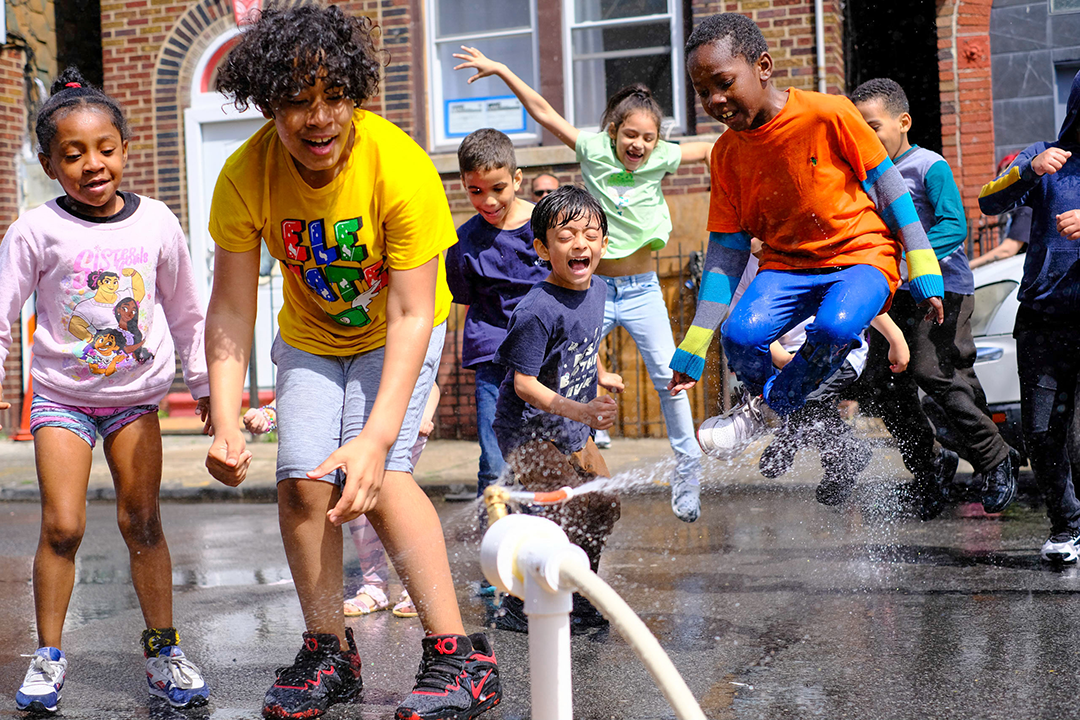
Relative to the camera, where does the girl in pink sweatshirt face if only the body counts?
toward the camera

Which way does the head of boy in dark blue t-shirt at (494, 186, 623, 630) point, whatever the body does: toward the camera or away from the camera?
toward the camera

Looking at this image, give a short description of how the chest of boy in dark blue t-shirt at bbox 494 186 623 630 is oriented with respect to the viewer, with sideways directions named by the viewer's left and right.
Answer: facing the viewer and to the right of the viewer

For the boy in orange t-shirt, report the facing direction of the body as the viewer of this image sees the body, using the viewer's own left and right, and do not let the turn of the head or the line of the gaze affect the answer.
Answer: facing the viewer and to the left of the viewer

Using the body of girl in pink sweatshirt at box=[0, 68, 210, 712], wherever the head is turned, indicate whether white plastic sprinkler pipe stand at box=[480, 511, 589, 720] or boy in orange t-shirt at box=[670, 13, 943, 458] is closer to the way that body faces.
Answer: the white plastic sprinkler pipe stand

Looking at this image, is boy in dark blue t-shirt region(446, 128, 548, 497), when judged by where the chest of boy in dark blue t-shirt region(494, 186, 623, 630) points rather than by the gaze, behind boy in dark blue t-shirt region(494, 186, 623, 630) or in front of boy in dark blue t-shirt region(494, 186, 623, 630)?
behind

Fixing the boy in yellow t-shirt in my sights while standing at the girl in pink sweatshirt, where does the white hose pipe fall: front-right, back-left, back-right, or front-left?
front-right

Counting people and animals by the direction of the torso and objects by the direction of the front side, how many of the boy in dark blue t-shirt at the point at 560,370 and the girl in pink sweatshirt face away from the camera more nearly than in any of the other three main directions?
0

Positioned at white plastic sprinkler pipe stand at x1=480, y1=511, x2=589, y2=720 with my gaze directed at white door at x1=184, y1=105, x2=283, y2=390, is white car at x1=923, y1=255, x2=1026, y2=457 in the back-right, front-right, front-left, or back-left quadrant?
front-right

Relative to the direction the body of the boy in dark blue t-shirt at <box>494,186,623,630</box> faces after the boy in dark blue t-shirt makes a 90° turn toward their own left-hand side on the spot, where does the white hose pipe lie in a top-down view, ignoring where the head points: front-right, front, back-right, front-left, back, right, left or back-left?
back-right

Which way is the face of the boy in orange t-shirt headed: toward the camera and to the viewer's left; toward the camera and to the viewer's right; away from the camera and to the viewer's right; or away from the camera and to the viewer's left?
toward the camera and to the viewer's left

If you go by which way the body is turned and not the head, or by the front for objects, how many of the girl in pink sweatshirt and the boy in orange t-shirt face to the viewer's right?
0

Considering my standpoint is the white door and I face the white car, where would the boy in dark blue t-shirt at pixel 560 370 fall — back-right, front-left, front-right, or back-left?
front-right
